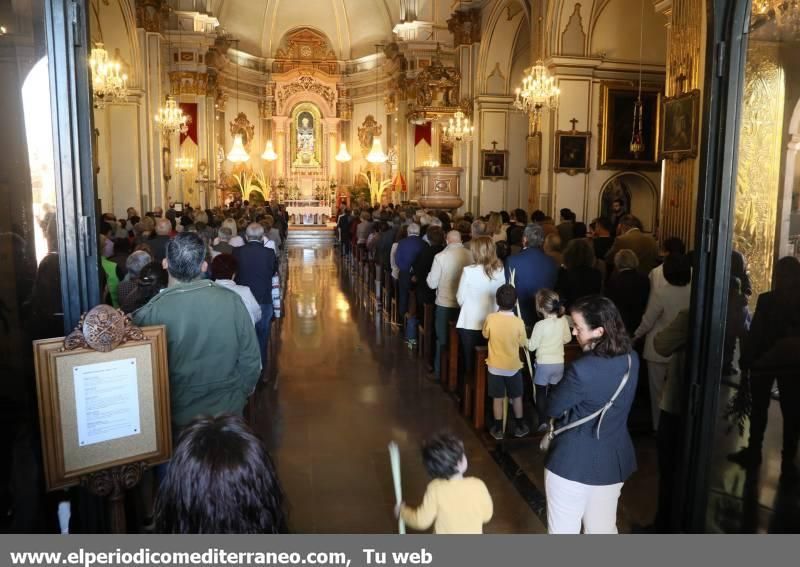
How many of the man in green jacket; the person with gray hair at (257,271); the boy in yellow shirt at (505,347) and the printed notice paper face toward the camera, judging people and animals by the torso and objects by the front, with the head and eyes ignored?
1

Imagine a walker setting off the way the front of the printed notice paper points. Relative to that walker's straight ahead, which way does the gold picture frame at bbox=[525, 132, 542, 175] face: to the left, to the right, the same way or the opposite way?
to the right

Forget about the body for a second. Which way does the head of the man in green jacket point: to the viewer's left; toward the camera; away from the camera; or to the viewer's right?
away from the camera

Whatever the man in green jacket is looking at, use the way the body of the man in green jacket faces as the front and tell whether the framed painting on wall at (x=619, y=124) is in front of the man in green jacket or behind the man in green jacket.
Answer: in front

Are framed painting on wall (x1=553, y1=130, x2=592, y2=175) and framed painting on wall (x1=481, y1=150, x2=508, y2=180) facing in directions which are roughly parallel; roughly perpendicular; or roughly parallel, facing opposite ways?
roughly parallel

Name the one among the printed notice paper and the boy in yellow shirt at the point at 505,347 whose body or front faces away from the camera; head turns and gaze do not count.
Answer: the boy in yellow shirt

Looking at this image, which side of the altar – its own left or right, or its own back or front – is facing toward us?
front

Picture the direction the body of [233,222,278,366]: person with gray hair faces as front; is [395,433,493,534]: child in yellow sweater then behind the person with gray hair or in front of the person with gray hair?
behind

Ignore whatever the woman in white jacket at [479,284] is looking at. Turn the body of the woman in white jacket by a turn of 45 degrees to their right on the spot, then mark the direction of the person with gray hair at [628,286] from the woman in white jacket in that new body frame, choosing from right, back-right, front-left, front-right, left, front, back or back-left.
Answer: front-right

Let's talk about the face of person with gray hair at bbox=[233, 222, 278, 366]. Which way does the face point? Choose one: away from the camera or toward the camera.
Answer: away from the camera

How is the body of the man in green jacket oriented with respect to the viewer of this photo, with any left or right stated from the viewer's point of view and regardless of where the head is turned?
facing away from the viewer

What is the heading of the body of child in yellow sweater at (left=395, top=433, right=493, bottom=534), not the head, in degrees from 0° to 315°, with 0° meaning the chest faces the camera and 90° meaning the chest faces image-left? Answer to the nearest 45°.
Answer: approximately 135°

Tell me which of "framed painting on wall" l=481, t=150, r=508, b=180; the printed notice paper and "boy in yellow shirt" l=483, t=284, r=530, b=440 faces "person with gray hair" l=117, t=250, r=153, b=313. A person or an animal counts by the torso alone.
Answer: the framed painting on wall

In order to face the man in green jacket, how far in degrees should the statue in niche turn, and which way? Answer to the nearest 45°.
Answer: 0° — it already faces them

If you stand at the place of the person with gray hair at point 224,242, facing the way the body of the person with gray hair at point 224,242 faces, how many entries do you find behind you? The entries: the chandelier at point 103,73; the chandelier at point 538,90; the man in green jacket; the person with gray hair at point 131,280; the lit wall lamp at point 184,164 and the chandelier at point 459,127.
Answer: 2

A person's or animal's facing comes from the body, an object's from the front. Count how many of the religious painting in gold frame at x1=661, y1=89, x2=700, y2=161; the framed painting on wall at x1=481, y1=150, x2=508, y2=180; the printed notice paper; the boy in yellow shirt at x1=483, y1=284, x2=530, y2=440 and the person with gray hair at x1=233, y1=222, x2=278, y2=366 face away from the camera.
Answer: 2

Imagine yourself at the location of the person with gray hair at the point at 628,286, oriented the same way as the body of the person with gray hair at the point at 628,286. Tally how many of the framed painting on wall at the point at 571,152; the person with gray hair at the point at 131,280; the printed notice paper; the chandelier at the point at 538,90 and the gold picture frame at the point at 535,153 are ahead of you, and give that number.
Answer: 3

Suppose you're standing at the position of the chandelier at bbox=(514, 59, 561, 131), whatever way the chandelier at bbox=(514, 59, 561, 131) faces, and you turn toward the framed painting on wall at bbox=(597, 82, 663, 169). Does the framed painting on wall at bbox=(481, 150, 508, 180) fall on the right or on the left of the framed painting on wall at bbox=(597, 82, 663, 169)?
left

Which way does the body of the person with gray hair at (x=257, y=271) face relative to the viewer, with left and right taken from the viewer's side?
facing away from the viewer

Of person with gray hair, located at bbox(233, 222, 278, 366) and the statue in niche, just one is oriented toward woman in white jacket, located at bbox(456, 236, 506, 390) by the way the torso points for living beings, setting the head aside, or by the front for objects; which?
the statue in niche

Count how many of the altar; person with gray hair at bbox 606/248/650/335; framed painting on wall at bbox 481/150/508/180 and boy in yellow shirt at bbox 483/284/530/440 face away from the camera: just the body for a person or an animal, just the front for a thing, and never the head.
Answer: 2
